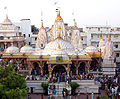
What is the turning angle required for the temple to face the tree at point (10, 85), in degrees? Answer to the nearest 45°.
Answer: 0° — it already faces it

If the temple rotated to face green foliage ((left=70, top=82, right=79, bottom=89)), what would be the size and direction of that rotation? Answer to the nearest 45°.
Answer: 0° — it already faces it

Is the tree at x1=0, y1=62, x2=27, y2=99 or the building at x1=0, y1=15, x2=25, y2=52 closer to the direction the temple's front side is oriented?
the tree

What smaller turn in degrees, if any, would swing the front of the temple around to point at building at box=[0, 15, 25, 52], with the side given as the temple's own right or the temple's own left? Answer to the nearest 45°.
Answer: approximately 135° to the temple's own right

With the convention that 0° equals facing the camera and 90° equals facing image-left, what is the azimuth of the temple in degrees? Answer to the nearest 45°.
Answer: approximately 0°
